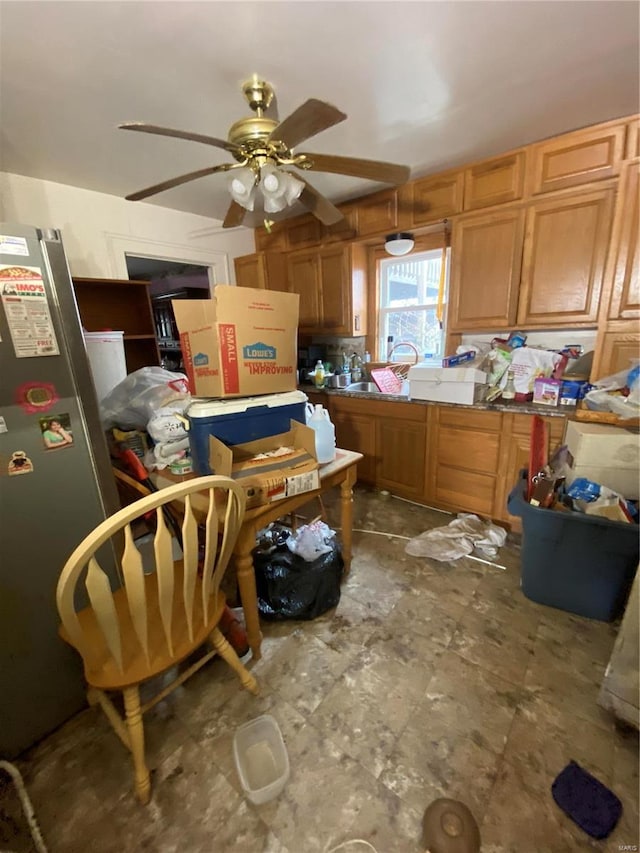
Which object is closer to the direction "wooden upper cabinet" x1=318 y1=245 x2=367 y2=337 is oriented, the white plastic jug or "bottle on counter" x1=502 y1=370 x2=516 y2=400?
the white plastic jug

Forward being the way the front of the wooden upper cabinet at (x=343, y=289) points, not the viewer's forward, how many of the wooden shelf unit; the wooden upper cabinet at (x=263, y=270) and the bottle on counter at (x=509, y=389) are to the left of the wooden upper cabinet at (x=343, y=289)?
1

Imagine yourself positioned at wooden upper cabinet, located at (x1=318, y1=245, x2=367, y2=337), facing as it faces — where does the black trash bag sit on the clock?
The black trash bag is roughly at 11 o'clock from the wooden upper cabinet.

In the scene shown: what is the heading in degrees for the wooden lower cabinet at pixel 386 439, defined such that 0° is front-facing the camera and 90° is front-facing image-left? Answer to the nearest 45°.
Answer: approximately 45°

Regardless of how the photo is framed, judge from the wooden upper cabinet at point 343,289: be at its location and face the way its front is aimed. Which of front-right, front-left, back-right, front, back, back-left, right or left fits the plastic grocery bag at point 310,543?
front-left

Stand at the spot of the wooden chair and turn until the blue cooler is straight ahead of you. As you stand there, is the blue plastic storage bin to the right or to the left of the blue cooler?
right

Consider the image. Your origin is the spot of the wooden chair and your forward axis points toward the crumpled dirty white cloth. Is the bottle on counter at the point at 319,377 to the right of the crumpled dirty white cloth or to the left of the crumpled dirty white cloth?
left
